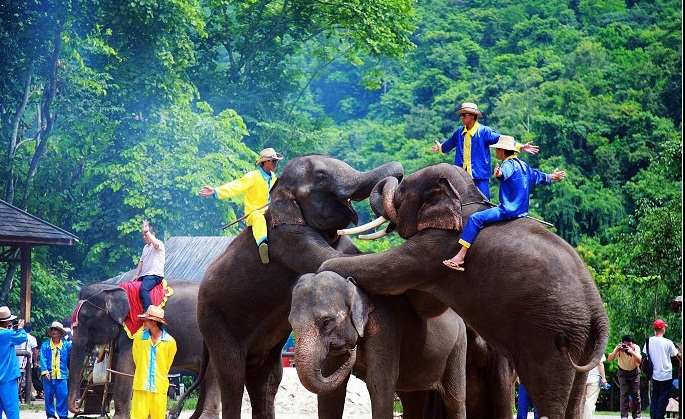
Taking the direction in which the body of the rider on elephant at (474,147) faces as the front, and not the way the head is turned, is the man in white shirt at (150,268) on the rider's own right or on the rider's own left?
on the rider's own right

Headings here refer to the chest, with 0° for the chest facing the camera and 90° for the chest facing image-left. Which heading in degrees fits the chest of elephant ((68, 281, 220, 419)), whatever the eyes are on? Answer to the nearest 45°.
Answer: approximately 90°

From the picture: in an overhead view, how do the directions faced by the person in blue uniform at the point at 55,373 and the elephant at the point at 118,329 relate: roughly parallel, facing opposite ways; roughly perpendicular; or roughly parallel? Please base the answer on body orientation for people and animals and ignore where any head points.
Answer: roughly perpendicular

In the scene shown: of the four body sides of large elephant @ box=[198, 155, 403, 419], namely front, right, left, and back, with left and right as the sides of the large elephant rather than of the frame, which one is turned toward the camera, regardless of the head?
right

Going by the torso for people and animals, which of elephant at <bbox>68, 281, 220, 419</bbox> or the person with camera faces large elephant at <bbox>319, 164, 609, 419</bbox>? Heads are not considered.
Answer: the person with camera

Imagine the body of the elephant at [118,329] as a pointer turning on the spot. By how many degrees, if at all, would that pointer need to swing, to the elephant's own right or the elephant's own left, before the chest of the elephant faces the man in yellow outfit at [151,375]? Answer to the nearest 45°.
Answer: approximately 90° to the elephant's own left
